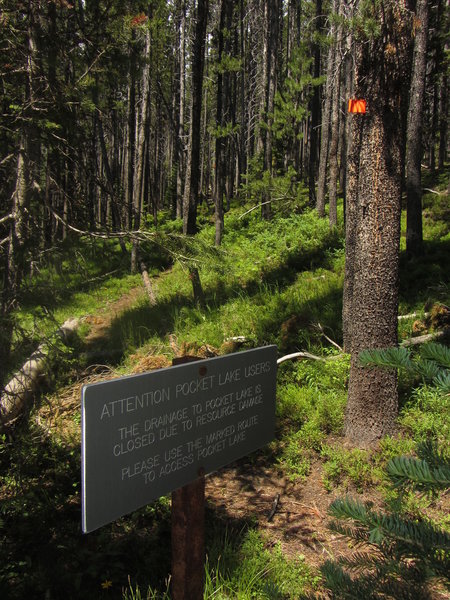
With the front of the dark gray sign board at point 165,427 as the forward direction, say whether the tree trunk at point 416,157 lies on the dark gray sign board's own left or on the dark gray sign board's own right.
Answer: on the dark gray sign board's own left

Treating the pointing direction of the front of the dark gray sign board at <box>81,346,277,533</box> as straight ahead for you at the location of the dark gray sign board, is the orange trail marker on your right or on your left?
on your left

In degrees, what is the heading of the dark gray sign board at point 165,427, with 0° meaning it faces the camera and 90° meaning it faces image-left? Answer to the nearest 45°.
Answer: approximately 315°

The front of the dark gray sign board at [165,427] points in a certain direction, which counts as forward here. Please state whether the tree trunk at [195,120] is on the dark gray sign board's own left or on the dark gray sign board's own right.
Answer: on the dark gray sign board's own left

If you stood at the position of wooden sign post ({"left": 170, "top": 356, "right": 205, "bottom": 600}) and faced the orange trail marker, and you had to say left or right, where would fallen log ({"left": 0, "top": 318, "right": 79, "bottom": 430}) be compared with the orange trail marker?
left

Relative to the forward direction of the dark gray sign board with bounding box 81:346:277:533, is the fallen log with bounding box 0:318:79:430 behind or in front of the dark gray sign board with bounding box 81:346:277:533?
behind

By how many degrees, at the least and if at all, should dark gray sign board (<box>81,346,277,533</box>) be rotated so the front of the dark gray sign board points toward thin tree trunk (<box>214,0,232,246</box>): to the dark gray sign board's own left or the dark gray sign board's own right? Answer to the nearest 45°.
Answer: approximately 135° to the dark gray sign board's own left
